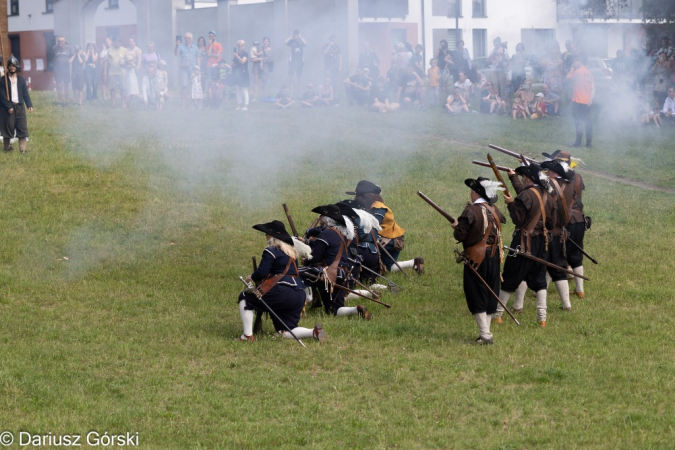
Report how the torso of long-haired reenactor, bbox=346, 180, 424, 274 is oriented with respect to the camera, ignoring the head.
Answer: to the viewer's left

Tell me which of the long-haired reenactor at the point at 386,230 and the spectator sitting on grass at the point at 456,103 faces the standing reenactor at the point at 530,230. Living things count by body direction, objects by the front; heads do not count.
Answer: the spectator sitting on grass

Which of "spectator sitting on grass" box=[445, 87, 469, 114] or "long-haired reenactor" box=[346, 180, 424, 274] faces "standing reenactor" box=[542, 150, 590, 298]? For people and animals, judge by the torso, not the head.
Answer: the spectator sitting on grass

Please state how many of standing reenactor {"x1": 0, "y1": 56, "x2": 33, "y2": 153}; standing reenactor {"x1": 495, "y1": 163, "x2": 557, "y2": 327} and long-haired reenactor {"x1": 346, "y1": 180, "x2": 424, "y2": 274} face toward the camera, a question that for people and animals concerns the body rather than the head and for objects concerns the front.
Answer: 1

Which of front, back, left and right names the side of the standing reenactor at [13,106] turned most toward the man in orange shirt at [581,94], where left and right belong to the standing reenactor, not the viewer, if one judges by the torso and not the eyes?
left

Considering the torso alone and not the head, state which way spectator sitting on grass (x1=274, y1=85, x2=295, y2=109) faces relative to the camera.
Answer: toward the camera

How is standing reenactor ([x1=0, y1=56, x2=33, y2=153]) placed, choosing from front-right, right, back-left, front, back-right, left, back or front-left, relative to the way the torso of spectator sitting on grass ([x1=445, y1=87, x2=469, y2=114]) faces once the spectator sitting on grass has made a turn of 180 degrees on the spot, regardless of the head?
back-left

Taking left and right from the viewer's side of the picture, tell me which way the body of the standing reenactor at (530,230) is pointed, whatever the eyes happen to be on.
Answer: facing away from the viewer and to the left of the viewer

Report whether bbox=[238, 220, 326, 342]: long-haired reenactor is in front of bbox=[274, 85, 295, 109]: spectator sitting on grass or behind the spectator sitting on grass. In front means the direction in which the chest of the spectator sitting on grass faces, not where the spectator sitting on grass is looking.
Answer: in front

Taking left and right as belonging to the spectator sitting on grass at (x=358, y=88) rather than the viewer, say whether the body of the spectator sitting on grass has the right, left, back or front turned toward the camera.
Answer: front

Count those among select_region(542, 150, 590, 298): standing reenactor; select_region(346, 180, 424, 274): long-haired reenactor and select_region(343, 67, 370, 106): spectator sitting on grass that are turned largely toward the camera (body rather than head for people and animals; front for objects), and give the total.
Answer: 1

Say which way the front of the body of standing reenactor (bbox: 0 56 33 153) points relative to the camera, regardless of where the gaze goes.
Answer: toward the camera

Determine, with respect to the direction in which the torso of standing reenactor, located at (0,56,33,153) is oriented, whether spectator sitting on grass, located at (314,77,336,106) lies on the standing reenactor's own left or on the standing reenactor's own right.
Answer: on the standing reenactor's own left

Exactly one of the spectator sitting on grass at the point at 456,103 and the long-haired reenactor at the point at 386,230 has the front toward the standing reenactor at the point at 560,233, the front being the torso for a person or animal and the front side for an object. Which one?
the spectator sitting on grass

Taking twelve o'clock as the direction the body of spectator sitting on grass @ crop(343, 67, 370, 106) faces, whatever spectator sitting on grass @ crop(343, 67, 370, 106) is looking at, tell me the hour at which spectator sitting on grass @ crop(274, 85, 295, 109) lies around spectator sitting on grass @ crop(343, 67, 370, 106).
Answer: spectator sitting on grass @ crop(274, 85, 295, 109) is roughly at 3 o'clock from spectator sitting on grass @ crop(343, 67, 370, 106).
